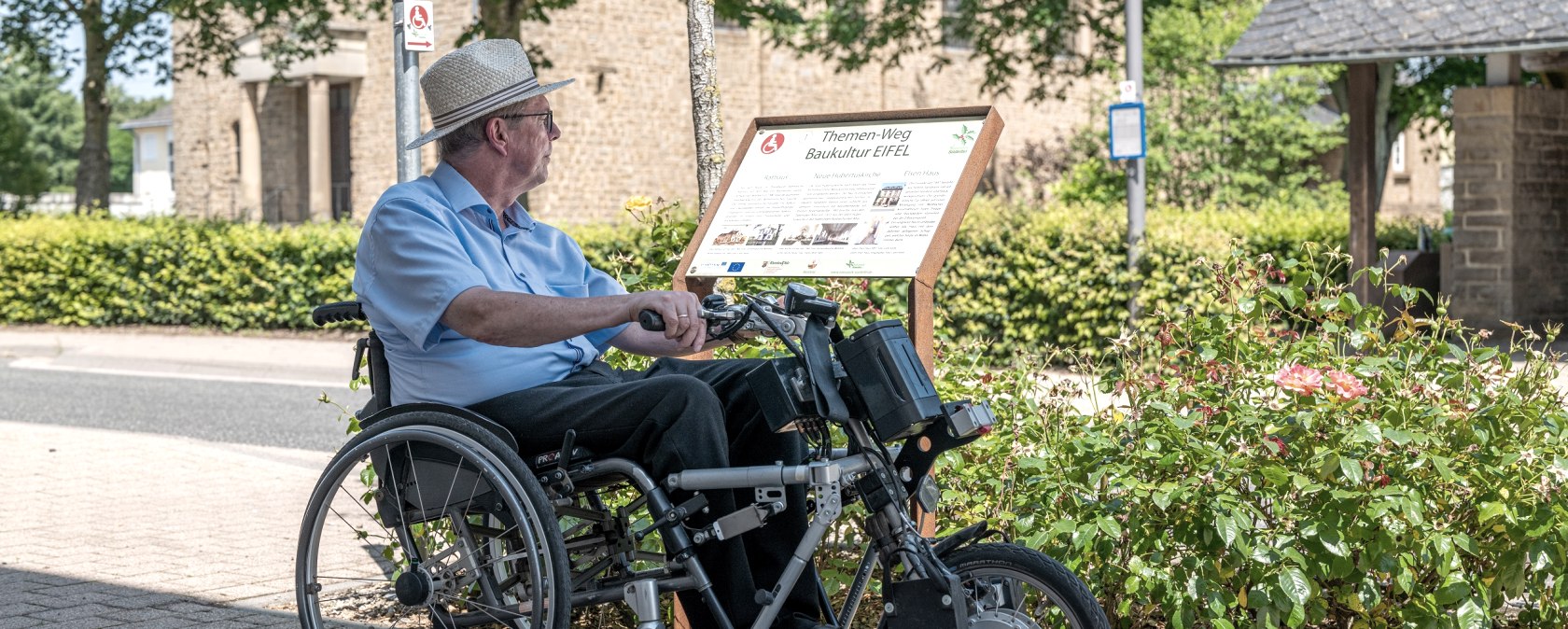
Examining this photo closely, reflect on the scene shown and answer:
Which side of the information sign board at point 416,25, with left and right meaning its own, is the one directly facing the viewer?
front

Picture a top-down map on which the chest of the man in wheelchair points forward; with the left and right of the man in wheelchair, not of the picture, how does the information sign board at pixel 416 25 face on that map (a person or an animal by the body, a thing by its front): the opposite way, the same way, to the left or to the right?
to the right

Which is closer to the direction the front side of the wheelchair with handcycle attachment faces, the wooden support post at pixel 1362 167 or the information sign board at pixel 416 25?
the wooden support post

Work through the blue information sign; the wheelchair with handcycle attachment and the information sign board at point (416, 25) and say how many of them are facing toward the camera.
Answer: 2

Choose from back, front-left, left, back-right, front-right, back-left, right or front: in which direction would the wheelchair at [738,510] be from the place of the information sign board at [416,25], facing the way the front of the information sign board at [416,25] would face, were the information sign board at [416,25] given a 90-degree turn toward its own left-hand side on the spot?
right

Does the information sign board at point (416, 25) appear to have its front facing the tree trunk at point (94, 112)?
no

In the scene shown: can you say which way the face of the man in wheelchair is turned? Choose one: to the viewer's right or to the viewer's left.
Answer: to the viewer's right

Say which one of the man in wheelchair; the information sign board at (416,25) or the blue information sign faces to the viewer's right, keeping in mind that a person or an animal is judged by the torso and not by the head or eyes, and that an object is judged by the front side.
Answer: the man in wheelchair

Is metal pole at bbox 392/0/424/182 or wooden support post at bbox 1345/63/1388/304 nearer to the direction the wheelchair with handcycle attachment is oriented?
the wooden support post

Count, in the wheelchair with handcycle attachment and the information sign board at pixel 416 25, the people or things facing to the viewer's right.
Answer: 1

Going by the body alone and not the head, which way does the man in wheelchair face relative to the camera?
to the viewer's right

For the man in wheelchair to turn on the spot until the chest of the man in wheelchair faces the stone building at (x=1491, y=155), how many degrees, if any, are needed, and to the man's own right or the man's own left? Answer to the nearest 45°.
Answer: approximately 45° to the man's own left

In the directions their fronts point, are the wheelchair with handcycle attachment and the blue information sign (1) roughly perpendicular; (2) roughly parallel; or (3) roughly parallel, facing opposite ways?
roughly perpendicular

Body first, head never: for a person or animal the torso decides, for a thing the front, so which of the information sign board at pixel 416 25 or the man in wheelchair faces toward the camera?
the information sign board

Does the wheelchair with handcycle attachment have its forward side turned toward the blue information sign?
no

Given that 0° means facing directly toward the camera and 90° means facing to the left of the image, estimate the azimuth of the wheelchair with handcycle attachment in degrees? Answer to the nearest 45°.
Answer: approximately 270°

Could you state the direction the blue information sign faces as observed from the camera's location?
facing the viewer
